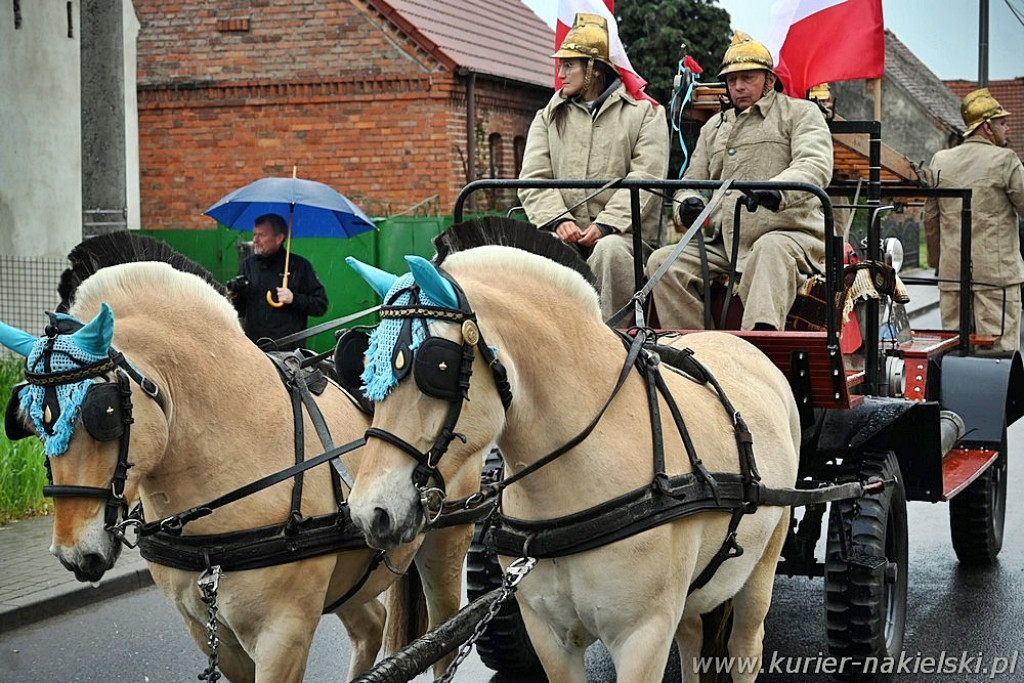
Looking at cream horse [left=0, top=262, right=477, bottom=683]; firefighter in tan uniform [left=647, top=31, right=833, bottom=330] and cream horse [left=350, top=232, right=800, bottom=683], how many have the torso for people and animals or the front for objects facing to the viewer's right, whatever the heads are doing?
0

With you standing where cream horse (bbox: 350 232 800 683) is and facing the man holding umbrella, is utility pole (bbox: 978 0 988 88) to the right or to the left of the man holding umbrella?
right

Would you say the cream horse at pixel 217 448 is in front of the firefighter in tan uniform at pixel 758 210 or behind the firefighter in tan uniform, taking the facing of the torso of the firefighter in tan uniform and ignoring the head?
in front

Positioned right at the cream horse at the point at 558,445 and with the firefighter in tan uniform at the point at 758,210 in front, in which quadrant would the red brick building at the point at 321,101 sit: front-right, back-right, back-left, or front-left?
front-left

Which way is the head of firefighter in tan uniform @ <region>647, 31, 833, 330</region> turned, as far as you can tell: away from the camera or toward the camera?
toward the camera

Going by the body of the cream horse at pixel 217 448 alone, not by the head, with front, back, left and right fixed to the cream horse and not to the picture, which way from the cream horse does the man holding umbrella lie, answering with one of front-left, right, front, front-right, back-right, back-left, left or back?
back-right

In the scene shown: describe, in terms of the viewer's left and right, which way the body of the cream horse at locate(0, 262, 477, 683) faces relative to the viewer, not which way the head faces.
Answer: facing the viewer and to the left of the viewer
